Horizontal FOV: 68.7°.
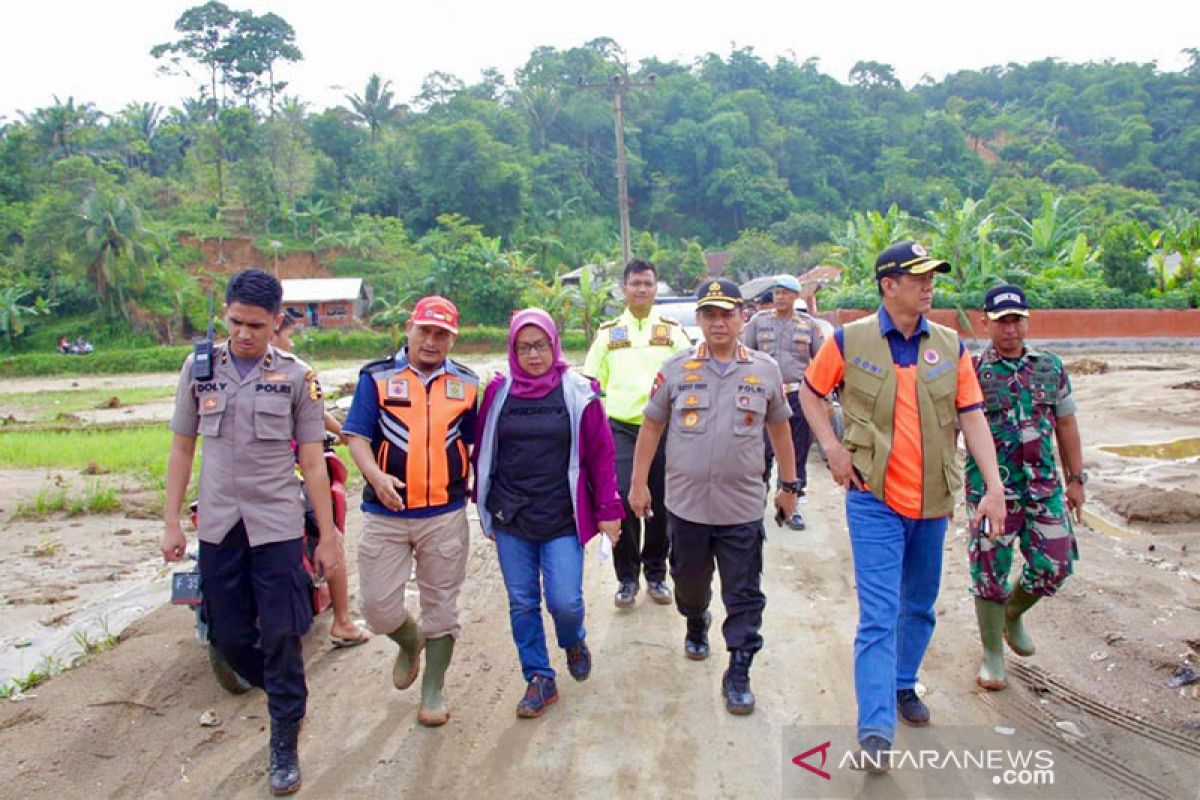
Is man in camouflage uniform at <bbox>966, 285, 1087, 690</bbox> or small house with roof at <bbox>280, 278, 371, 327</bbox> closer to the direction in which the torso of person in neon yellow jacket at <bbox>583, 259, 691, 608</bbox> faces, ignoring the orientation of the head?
the man in camouflage uniform

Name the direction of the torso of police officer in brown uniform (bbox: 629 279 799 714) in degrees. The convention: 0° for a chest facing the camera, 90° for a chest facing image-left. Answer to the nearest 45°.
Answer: approximately 0°

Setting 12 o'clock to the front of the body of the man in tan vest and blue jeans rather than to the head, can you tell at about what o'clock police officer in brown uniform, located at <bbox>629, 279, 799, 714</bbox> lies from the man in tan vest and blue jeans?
The police officer in brown uniform is roughly at 4 o'clock from the man in tan vest and blue jeans.

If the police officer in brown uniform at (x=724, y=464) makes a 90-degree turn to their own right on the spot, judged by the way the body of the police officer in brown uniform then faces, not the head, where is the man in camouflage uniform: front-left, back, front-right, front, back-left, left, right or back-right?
back

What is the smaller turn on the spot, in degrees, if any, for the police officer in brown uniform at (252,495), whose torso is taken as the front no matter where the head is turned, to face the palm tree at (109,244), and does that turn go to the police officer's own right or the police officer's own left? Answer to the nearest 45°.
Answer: approximately 180°

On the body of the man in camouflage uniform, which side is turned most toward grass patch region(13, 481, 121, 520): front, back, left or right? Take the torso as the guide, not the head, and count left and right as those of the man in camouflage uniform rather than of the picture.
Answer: right

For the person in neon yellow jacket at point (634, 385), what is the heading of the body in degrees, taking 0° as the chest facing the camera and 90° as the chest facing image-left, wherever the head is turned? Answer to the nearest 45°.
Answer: approximately 0°
